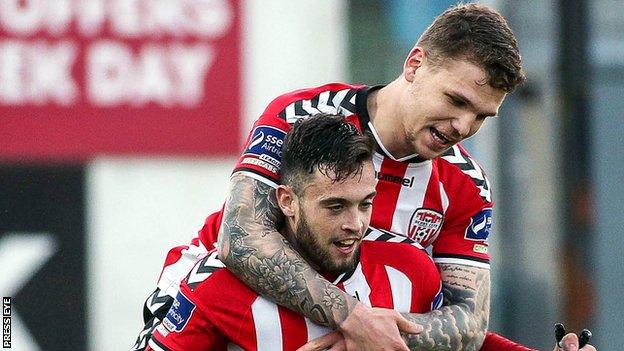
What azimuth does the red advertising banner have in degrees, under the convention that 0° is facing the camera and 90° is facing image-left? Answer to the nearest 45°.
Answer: approximately 0°

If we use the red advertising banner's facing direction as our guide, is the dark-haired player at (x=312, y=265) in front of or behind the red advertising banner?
in front

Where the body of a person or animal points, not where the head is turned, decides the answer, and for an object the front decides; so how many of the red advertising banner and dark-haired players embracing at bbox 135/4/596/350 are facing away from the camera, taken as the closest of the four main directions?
0

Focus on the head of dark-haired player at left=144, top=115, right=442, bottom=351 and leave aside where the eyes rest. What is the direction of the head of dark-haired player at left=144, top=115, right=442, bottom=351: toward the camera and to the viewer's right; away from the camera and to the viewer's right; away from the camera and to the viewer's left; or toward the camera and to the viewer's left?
toward the camera and to the viewer's right

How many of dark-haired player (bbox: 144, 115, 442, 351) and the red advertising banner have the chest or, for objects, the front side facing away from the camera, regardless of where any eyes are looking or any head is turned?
0

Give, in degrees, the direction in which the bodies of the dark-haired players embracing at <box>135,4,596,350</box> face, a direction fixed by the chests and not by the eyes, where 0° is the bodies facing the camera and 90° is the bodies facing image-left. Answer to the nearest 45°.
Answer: approximately 315°

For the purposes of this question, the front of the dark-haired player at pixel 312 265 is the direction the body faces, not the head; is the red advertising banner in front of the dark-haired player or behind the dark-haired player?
behind
